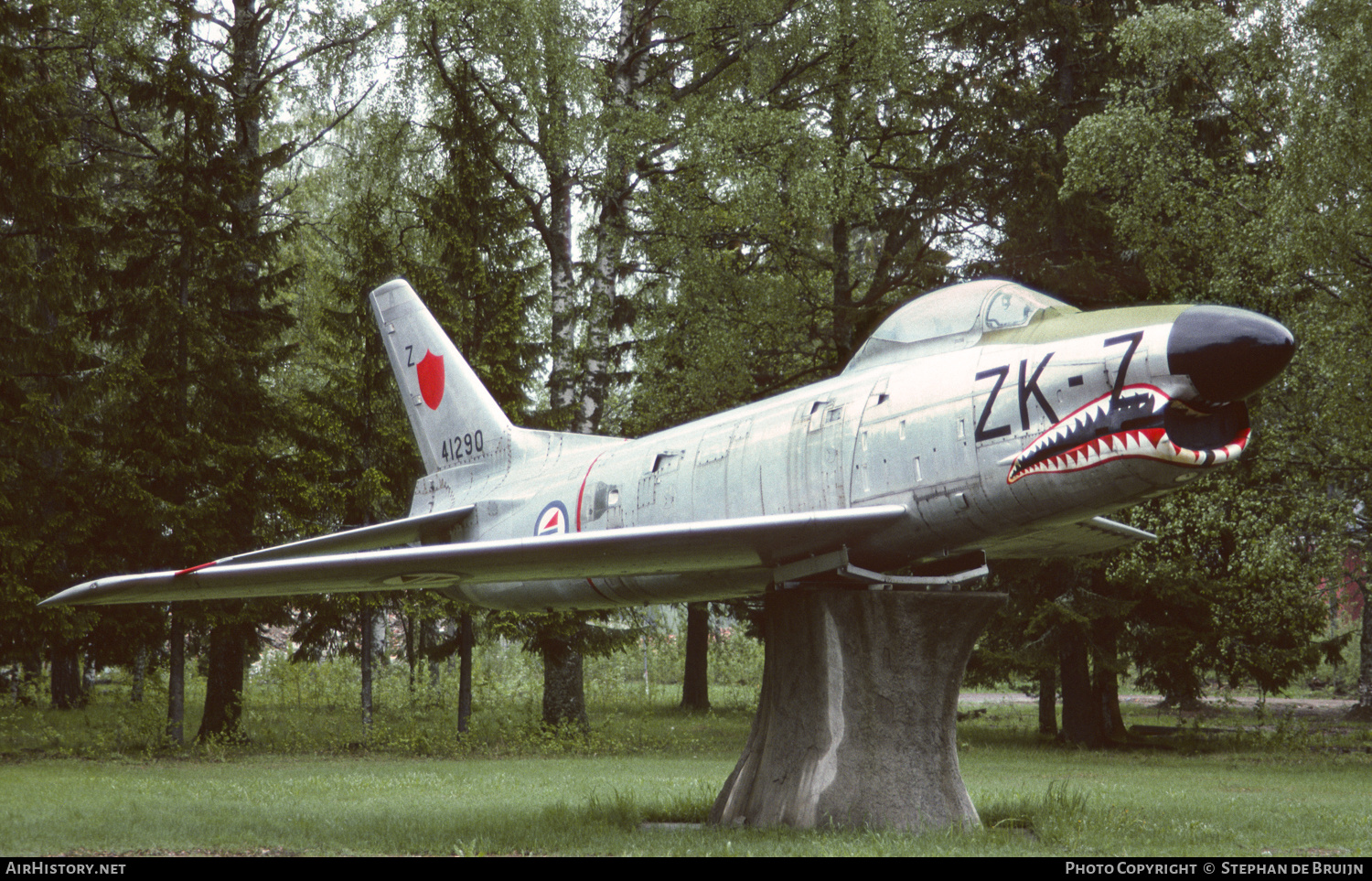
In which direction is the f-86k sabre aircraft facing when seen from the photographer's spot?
facing the viewer and to the right of the viewer

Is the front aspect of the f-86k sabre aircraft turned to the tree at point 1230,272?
no
